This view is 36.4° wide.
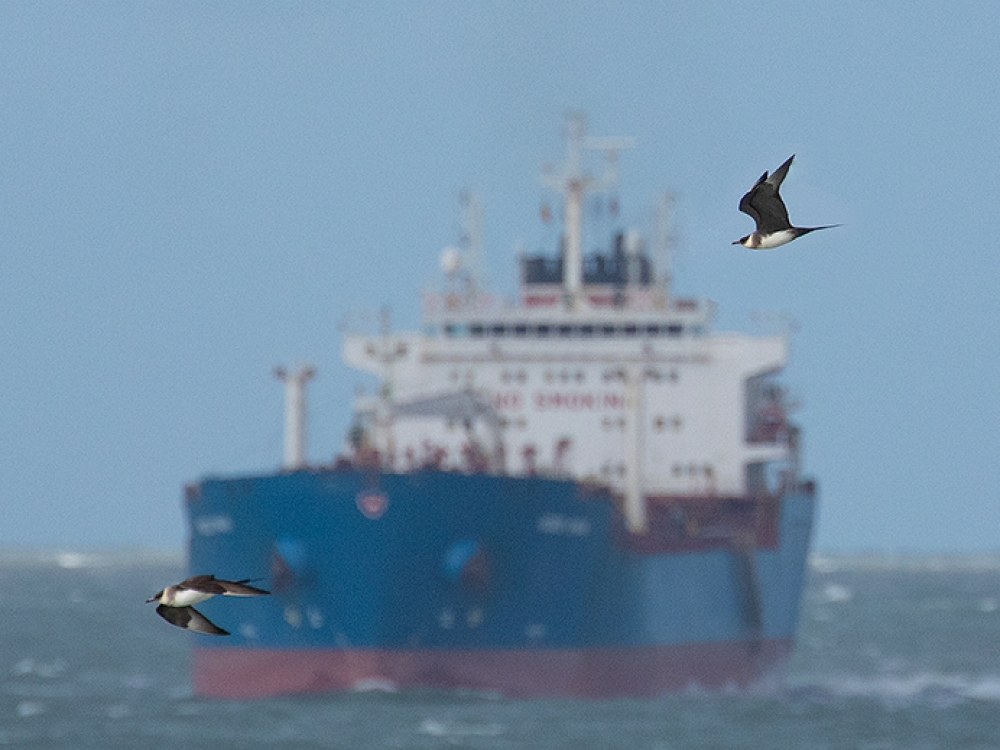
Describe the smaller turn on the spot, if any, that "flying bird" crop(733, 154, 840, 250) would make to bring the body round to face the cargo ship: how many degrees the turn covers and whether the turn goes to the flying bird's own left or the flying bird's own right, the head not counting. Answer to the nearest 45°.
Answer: approximately 90° to the flying bird's own right

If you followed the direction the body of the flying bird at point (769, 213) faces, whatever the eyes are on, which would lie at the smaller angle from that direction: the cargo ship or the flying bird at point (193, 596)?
the flying bird

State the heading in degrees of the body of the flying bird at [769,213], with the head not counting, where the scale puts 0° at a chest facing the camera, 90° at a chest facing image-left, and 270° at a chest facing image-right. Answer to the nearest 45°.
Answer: approximately 90°

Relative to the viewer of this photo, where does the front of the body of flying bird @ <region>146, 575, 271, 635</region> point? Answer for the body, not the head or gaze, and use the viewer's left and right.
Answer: facing to the left of the viewer

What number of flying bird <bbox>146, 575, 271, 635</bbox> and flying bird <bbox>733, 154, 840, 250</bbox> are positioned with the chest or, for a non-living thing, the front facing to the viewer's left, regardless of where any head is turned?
2

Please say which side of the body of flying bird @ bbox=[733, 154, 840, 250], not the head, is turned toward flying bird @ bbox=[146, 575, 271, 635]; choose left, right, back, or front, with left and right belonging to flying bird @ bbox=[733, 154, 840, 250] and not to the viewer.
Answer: front

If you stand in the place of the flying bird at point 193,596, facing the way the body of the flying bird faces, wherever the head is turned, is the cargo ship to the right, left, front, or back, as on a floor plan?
right

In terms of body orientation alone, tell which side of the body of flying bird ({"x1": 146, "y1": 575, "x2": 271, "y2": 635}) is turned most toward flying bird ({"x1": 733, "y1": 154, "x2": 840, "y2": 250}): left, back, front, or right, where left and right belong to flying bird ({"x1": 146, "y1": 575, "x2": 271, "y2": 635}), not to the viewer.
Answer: back
